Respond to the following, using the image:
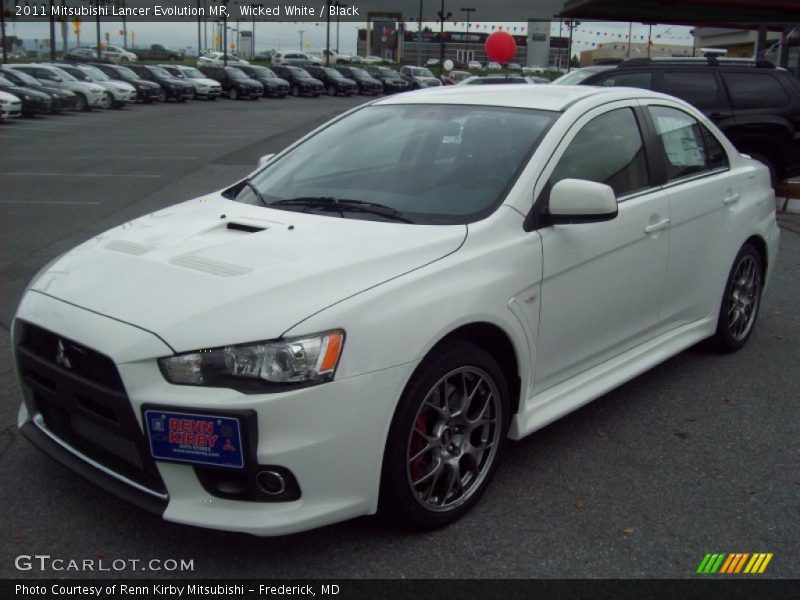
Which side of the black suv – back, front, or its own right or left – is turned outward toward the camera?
left

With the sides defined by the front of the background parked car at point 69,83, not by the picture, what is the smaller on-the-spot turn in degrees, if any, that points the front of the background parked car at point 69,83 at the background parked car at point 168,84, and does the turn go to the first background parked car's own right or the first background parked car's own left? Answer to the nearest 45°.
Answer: approximately 90° to the first background parked car's own left

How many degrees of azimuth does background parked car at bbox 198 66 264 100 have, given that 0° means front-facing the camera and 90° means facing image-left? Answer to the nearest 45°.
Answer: approximately 315°

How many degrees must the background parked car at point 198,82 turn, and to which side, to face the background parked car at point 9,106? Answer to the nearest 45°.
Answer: approximately 45° to its right

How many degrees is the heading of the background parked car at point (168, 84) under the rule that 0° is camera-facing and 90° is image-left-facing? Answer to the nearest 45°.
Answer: approximately 315°

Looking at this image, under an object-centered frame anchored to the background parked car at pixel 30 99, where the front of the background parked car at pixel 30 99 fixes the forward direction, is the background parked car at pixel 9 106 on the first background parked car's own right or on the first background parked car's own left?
on the first background parked car's own right
